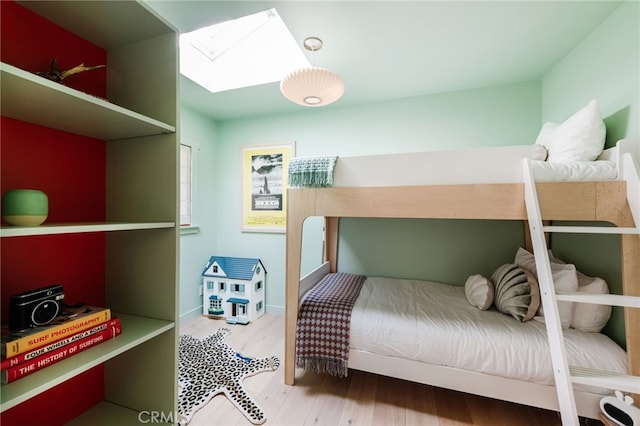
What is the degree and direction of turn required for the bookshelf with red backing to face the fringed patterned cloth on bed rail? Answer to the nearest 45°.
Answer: approximately 45° to its left

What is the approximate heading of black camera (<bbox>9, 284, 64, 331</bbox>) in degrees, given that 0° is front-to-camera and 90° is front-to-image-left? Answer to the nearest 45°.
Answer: approximately 315°

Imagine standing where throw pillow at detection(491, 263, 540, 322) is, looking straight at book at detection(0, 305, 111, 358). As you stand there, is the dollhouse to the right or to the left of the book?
right

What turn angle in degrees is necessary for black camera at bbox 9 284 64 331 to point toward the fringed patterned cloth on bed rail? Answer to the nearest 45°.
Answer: approximately 45° to its left

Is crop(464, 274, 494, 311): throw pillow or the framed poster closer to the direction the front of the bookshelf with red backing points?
the throw pillow

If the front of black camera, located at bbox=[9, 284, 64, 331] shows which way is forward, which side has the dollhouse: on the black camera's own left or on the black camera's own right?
on the black camera's own left

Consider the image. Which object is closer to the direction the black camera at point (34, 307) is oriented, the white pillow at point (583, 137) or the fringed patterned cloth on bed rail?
the white pillow

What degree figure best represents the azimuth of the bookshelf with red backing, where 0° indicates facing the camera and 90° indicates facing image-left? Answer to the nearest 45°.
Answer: approximately 315°
